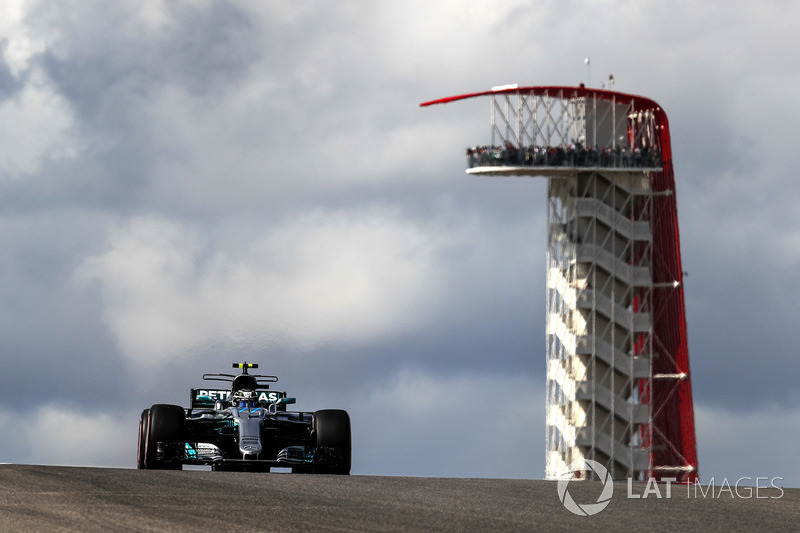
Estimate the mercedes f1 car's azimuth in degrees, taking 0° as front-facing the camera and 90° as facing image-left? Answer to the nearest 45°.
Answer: approximately 0°
